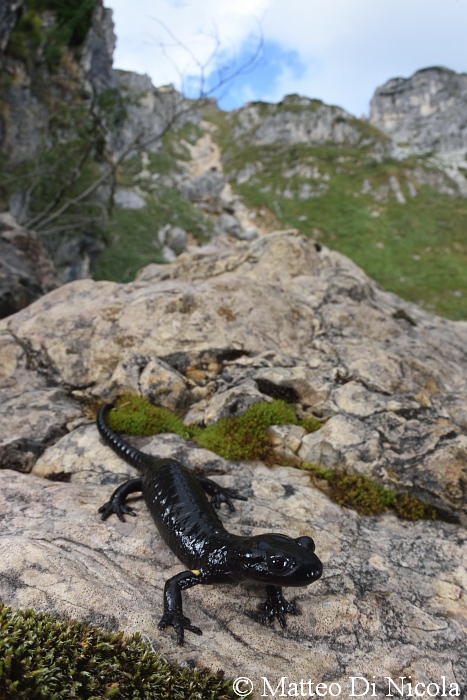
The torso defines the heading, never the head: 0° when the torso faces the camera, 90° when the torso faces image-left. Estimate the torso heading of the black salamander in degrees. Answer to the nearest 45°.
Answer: approximately 315°
